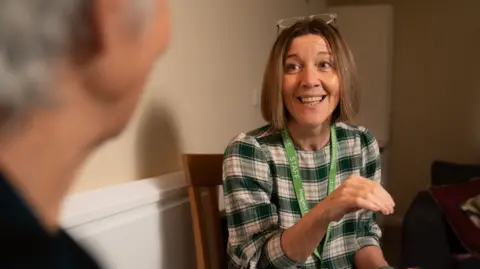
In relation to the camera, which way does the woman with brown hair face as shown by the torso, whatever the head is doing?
toward the camera

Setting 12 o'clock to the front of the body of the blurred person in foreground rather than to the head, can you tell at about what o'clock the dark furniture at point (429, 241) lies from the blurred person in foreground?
The dark furniture is roughly at 12 o'clock from the blurred person in foreground.

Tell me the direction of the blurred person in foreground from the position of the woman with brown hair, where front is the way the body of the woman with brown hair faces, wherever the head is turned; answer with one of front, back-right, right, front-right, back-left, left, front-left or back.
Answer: front

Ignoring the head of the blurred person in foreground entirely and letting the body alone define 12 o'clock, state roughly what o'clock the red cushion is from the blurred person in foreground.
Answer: The red cushion is roughly at 12 o'clock from the blurred person in foreground.

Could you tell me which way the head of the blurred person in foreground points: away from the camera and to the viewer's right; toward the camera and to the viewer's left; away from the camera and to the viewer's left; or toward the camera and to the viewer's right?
away from the camera and to the viewer's right

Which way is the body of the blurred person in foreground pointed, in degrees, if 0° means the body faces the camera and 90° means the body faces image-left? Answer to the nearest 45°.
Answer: approximately 225°

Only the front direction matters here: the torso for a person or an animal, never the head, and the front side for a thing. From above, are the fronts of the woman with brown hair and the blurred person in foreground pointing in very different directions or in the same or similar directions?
very different directions

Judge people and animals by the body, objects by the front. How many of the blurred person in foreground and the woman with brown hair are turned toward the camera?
1

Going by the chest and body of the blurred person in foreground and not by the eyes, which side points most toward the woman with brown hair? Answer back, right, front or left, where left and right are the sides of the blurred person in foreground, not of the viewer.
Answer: front

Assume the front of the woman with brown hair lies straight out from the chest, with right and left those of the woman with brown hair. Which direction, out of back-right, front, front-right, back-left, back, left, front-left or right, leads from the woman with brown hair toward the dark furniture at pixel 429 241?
back-left

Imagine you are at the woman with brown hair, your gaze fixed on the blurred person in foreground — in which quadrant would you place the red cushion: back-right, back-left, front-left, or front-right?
back-left
